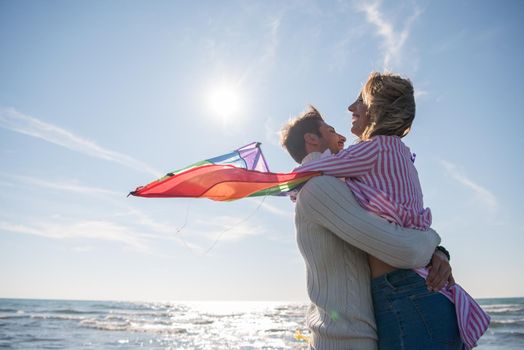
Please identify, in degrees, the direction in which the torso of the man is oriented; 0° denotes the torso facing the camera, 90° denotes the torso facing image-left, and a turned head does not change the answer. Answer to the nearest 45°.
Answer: approximately 270°

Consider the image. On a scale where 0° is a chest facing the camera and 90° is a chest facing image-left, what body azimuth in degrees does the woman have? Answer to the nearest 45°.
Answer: approximately 90°

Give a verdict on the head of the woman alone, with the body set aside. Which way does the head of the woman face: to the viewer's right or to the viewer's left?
to the viewer's left
